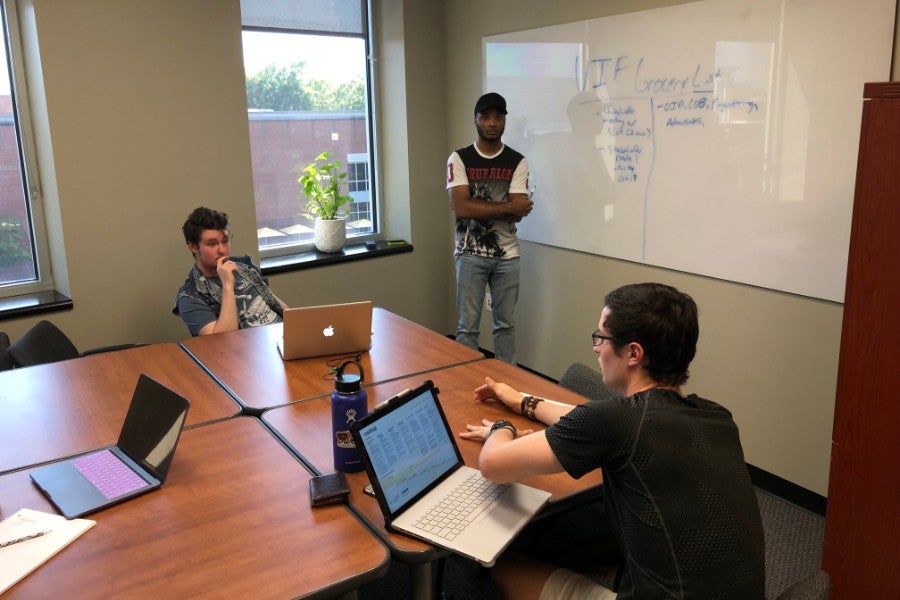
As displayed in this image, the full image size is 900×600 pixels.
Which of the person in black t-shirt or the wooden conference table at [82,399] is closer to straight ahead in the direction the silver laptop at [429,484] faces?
the person in black t-shirt

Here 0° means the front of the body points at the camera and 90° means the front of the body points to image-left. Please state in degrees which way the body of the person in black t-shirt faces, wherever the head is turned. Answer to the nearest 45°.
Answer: approximately 135°

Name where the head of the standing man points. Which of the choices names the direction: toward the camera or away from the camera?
toward the camera

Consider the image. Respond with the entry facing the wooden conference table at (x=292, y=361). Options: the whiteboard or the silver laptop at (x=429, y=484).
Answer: the whiteboard

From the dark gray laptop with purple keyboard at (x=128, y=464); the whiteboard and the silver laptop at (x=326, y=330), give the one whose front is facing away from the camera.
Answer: the silver laptop at (x=326, y=330)

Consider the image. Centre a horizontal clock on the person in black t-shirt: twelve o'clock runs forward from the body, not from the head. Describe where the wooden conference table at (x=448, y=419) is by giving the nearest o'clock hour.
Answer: The wooden conference table is roughly at 12 o'clock from the person in black t-shirt.

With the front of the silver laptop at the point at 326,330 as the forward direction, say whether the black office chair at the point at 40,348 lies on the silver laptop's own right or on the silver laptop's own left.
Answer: on the silver laptop's own left

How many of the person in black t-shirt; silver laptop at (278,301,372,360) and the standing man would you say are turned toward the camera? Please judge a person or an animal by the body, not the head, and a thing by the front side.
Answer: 1

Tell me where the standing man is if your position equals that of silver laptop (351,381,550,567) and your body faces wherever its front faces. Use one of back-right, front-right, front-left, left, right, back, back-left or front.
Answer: back-left

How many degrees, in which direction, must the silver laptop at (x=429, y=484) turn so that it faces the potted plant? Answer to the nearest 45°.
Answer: approximately 135° to its left

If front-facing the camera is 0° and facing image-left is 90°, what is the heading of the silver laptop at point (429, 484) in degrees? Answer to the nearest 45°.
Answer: approximately 315°

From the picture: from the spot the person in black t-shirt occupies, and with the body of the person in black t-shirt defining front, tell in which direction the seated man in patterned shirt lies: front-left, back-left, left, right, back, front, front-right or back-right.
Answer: front

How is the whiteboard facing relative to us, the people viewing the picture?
facing the viewer and to the left of the viewer

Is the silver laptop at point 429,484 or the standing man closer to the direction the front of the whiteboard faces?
the silver laptop

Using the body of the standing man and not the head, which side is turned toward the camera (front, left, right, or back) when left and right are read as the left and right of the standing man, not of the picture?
front

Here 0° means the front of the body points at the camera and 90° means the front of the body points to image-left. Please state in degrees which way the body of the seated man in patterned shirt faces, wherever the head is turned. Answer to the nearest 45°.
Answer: approximately 315°

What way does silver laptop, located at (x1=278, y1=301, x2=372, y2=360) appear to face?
away from the camera
